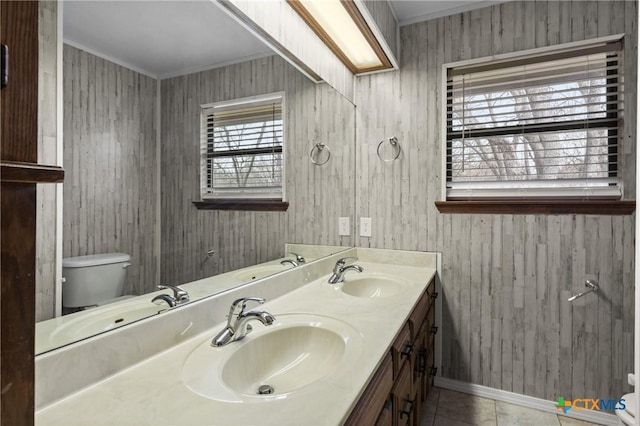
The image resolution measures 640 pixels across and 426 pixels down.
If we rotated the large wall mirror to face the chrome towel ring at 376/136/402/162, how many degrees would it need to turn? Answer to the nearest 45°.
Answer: approximately 90° to its left

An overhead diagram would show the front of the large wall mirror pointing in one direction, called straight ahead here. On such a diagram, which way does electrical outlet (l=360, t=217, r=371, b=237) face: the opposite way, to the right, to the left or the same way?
to the right

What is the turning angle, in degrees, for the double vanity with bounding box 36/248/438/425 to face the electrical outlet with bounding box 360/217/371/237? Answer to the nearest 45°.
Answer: approximately 90° to its left

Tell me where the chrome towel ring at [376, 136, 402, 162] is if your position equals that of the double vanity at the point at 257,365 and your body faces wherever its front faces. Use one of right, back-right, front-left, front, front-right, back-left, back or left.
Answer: left

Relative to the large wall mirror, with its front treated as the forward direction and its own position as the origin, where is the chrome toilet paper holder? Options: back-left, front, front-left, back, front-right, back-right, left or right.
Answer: front-left

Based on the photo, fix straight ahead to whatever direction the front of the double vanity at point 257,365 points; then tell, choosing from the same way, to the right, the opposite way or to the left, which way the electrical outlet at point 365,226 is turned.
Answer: to the right

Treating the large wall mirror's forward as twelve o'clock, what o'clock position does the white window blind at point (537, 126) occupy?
The white window blind is roughly at 10 o'clock from the large wall mirror.

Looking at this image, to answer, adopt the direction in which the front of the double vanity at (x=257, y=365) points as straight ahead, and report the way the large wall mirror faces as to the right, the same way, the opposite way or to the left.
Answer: the same way

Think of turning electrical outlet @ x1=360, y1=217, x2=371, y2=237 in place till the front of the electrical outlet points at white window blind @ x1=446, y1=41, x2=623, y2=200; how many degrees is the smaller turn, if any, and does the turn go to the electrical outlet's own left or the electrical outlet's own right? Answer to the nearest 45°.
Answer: approximately 90° to the electrical outlet's own left

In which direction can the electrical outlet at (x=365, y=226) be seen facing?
toward the camera

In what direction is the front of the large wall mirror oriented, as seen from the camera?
facing the viewer and to the right of the viewer

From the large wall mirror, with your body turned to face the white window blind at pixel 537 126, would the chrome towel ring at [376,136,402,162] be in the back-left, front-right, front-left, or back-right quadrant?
front-left
